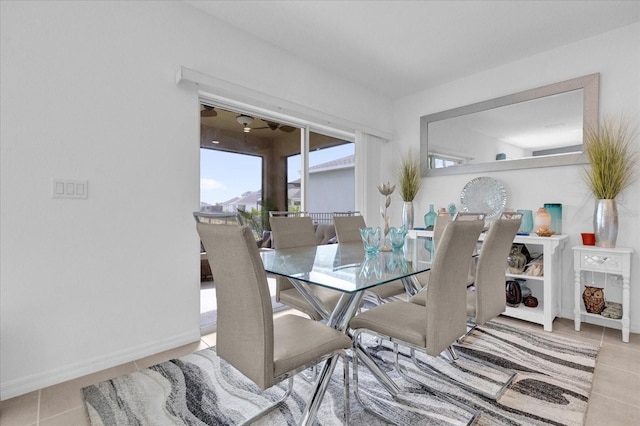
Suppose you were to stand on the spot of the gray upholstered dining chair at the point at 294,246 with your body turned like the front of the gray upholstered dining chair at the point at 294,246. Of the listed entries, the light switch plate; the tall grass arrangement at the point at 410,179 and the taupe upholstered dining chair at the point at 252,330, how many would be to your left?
1

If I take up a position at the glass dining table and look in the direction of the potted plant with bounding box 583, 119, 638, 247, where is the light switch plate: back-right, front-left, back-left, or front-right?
back-left

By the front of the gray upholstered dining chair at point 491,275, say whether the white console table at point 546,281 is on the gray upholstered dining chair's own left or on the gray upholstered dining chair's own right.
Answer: on the gray upholstered dining chair's own right

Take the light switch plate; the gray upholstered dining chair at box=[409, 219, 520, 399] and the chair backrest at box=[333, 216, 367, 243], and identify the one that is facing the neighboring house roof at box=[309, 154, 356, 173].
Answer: the gray upholstered dining chair

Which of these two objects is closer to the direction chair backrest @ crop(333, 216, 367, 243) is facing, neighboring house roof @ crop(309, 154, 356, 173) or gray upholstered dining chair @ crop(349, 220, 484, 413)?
the gray upholstered dining chair

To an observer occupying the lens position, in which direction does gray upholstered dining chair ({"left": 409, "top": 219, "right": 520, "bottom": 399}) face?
facing away from the viewer and to the left of the viewer

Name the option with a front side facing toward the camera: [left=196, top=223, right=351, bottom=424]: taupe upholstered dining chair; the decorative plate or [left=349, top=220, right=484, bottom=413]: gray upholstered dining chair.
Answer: the decorative plate

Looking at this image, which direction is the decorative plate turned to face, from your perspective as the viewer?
facing the viewer

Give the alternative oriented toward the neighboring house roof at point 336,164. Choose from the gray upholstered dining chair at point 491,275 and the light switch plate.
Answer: the gray upholstered dining chair

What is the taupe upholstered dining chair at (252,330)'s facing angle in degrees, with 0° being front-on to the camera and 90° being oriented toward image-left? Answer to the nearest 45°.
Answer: approximately 225°

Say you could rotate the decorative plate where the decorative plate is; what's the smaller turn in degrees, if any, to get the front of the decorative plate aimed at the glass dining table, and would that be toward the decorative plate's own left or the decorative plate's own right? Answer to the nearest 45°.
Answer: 0° — it already faces it

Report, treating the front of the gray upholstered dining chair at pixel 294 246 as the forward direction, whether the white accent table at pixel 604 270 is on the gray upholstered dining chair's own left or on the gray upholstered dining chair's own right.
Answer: on the gray upholstered dining chair's own left

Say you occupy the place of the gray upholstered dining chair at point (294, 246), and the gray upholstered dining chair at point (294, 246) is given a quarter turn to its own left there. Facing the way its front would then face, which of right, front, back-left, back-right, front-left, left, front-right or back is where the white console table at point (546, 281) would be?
front-right

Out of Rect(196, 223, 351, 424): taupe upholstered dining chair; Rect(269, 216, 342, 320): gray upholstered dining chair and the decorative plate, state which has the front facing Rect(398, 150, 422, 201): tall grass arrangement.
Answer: Rect(196, 223, 351, 424): taupe upholstered dining chair
